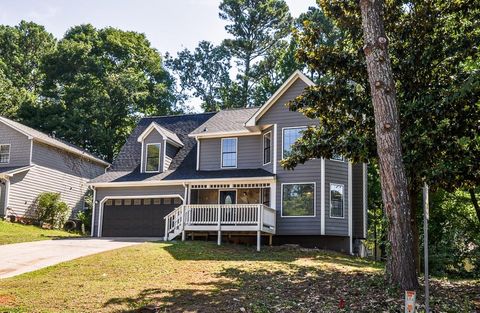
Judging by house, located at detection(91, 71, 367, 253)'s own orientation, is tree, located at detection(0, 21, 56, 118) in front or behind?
behind

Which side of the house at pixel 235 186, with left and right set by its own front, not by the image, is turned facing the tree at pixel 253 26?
back

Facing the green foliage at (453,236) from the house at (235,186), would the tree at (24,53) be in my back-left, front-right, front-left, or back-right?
back-left

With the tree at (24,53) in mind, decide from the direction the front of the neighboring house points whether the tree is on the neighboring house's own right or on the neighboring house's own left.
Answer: on the neighboring house's own right

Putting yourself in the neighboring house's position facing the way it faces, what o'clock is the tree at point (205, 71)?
The tree is roughly at 6 o'clock from the neighboring house.

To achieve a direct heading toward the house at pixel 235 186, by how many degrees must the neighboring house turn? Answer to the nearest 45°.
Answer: approximately 90° to its left

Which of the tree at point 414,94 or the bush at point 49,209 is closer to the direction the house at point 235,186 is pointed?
the tree

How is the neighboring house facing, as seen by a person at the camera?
facing the viewer and to the left of the viewer

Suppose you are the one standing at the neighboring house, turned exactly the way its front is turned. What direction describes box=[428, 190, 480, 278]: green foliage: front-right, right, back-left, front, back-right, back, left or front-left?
left

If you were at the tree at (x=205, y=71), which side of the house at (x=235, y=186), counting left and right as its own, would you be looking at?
back

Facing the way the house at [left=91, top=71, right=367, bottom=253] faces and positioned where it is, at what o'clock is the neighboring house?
The neighboring house is roughly at 4 o'clock from the house.

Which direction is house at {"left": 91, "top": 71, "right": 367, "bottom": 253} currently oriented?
toward the camera

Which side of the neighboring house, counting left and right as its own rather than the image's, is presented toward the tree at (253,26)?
back

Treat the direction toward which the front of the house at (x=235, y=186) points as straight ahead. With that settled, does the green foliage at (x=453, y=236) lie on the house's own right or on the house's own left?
on the house's own left

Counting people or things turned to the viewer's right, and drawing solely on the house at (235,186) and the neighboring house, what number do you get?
0
